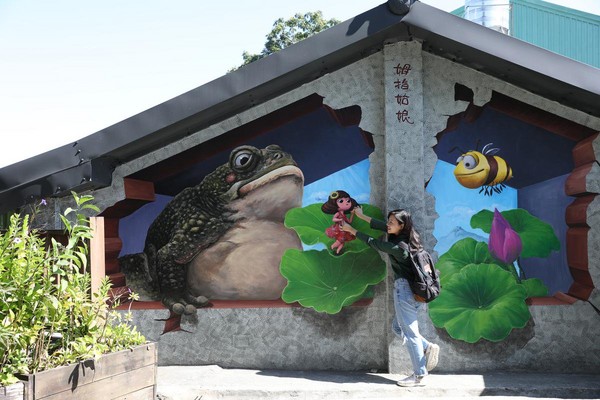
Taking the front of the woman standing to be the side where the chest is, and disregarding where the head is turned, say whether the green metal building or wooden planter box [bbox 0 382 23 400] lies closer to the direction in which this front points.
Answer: the wooden planter box

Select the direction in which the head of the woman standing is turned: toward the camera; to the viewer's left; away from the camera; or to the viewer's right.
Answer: to the viewer's left

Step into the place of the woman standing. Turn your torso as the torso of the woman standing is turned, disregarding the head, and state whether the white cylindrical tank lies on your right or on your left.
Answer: on your right

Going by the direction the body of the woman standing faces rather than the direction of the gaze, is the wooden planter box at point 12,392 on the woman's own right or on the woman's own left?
on the woman's own left

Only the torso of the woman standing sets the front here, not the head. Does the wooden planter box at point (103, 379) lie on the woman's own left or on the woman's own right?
on the woman's own left

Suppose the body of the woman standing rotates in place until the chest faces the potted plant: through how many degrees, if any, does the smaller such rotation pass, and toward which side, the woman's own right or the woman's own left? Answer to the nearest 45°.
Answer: approximately 45° to the woman's own left

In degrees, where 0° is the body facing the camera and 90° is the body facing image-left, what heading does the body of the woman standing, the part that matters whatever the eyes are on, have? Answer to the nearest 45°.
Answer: approximately 90°
